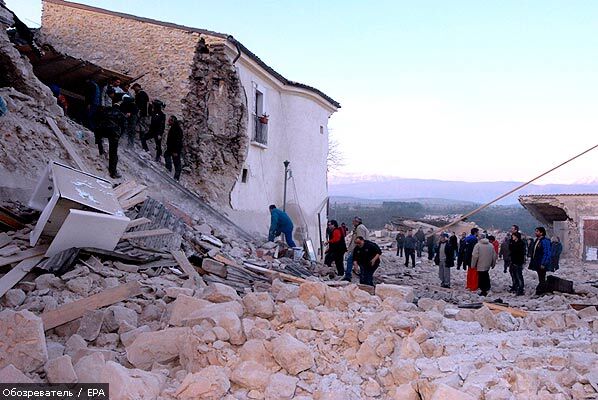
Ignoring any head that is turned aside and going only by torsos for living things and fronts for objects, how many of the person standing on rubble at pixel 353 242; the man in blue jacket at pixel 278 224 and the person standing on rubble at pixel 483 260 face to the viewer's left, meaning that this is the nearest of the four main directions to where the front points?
2

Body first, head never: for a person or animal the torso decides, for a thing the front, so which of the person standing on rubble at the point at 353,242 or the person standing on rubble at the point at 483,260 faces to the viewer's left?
the person standing on rubble at the point at 353,242

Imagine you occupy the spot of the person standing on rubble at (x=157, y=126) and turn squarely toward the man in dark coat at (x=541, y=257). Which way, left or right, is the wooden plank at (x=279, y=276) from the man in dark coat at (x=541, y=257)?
right

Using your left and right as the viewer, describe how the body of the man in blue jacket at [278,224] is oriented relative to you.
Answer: facing to the left of the viewer

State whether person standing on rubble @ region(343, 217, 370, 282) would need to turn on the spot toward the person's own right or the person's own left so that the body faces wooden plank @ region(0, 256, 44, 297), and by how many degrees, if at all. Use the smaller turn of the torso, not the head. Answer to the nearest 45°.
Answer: approximately 45° to the person's own left

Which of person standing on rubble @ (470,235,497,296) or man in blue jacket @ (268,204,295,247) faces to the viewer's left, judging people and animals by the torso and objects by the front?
the man in blue jacket

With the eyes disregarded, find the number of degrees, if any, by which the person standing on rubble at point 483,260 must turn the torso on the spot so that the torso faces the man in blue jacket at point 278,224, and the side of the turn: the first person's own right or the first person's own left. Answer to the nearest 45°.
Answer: approximately 90° to the first person's own left

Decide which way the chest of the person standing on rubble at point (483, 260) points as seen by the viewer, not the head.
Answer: away from the camera

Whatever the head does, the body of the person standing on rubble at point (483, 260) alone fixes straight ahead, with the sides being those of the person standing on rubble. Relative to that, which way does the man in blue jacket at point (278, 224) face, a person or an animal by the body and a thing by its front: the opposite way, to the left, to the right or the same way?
to the left

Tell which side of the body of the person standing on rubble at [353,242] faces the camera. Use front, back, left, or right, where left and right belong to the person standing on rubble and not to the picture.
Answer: left

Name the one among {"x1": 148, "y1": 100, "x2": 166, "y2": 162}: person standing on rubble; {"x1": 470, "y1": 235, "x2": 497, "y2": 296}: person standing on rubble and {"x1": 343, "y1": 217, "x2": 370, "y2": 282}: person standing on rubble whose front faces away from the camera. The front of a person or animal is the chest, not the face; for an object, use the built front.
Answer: {"x1": 470, "y1": 235, "x2": 497, "y2": 296}: person standing on rubble
